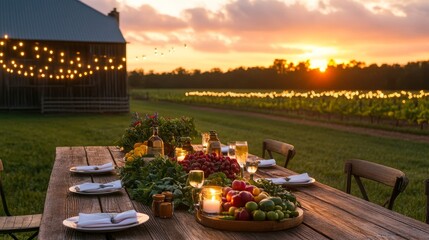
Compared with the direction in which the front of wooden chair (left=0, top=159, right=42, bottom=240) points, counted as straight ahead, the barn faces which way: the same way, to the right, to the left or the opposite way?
to the right

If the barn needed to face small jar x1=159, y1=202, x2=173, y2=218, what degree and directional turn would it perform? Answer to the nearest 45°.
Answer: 0° — it already faces it

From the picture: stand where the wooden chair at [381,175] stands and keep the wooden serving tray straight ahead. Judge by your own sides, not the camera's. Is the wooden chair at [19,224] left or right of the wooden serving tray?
right

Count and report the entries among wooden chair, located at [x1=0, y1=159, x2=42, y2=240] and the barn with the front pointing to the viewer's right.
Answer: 1

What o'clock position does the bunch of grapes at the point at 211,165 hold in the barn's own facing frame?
The bunch of grapes is roughly at 12 o'clock from the barn.

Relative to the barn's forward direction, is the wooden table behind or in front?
in front

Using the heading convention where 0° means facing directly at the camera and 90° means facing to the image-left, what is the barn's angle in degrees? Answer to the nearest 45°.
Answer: approximately 0°

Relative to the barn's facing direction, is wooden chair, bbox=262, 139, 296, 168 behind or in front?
in front

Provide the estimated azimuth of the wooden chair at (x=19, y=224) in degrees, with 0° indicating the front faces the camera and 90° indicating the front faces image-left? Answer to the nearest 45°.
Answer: approximately 270°
